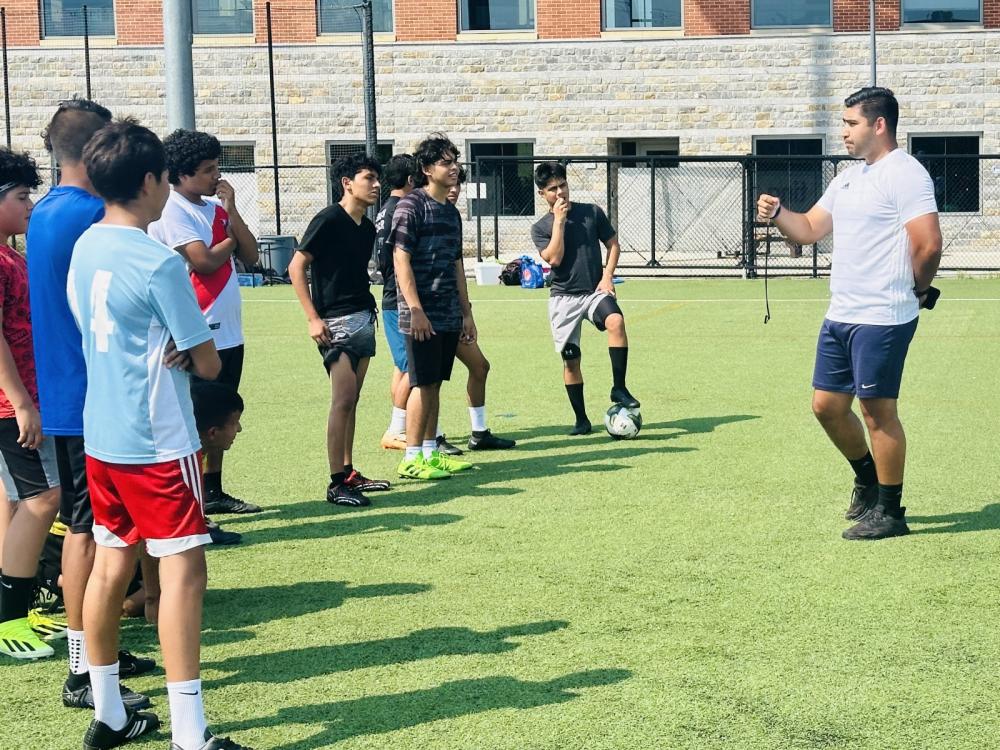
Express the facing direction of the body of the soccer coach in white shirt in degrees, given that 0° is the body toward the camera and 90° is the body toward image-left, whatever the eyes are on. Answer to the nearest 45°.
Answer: approximately 45°

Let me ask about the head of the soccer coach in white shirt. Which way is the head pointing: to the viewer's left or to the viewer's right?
to the viewer's left

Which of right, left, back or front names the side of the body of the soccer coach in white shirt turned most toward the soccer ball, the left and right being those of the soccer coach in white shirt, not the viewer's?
right

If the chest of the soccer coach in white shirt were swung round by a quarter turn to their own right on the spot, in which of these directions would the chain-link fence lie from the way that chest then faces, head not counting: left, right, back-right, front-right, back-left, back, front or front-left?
front-right

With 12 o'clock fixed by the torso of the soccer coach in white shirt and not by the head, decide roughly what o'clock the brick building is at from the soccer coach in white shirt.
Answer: The brick building is roughly at 4 o'clock from the soccer coach in white shirt.
